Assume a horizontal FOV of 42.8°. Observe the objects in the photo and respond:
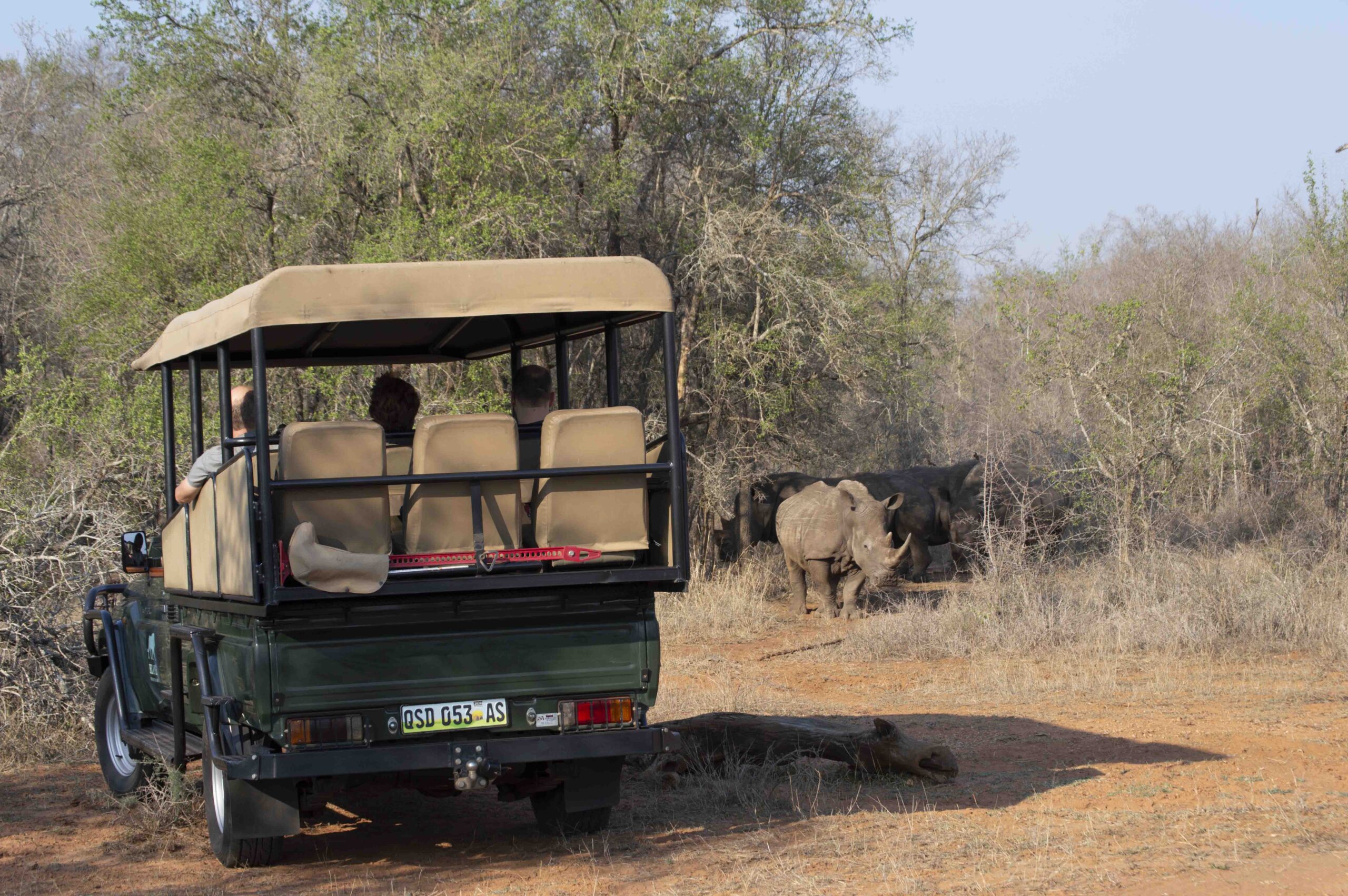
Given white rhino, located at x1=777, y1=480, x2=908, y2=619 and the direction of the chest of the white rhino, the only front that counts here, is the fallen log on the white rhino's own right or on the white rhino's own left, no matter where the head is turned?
on the white rhino's own right

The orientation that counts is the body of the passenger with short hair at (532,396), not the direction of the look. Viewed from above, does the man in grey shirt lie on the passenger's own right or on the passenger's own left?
on the passenger's own left

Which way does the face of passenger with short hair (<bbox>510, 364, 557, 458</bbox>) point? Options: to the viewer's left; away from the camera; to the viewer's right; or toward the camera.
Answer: away from the camera

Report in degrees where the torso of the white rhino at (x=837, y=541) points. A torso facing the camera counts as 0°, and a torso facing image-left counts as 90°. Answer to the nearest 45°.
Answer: approximately 315°

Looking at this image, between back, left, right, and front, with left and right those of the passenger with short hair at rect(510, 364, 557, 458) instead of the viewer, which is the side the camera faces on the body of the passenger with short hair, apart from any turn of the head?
back

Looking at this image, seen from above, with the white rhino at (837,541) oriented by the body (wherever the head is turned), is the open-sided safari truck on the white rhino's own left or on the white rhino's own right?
on the white rhino's own right
